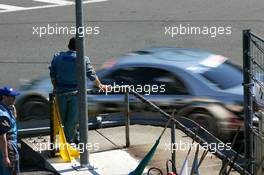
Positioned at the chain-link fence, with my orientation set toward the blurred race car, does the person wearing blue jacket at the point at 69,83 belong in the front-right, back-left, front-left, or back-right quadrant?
front-left

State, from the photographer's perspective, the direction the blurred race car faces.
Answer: facing away from the viewer and to the left of the viewer

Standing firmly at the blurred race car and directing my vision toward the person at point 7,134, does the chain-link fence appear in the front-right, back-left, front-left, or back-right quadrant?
front-left

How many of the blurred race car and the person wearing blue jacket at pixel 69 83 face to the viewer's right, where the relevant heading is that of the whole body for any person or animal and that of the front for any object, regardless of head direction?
0

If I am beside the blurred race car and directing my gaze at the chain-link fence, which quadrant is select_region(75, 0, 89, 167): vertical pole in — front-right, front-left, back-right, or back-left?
front-right

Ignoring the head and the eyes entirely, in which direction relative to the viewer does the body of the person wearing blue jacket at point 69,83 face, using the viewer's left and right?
facing away from the viewer

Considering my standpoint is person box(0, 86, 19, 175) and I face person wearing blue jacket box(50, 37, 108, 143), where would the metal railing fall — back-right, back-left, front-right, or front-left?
front-right

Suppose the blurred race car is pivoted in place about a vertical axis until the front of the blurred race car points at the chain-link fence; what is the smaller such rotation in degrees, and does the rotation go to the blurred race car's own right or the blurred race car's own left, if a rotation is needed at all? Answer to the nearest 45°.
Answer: approximately 135° to the blurred race car's own left

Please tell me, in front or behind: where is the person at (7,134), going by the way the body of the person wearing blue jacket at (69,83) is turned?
behind

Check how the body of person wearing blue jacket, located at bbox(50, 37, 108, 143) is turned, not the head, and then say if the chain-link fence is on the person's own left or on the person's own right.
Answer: on the person's own right

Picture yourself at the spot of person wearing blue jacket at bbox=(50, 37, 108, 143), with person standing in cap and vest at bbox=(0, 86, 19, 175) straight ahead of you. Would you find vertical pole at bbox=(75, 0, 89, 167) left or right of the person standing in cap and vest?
left

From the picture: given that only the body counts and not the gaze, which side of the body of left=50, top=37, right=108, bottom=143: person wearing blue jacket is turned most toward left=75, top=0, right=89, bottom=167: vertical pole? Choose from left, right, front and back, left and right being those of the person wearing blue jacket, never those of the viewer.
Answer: back

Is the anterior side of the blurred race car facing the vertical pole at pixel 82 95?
no

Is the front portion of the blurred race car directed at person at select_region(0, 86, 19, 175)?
no
